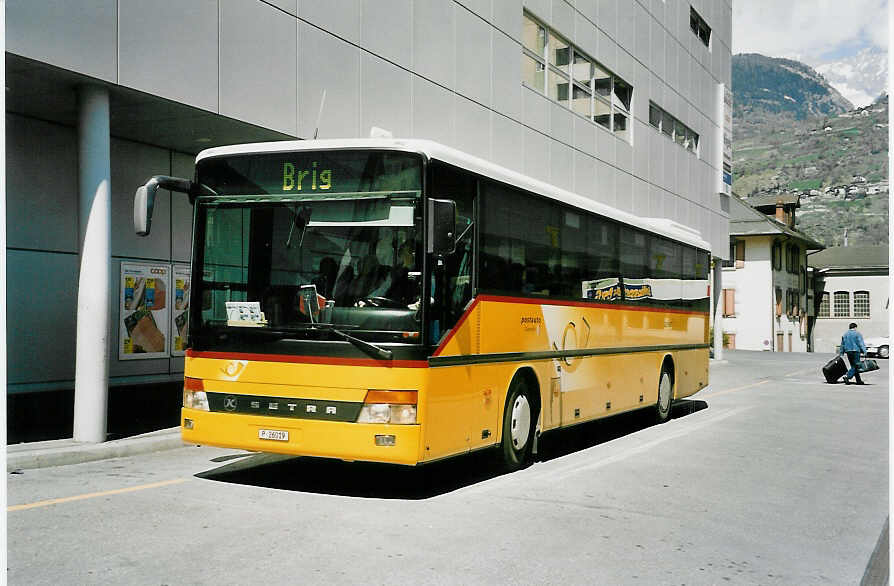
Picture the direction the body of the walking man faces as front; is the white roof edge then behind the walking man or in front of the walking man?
behind

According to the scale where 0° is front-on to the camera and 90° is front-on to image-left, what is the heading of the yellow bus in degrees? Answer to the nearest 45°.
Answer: approximately 45°

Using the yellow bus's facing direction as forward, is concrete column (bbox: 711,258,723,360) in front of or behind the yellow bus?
behind

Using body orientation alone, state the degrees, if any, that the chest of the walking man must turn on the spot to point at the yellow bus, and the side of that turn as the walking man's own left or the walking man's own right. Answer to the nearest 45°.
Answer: approximately 180°

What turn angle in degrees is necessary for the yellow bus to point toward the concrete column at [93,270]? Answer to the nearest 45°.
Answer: approximately 90° to its right

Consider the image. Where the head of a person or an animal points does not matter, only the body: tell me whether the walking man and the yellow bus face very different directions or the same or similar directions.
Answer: very different directions
